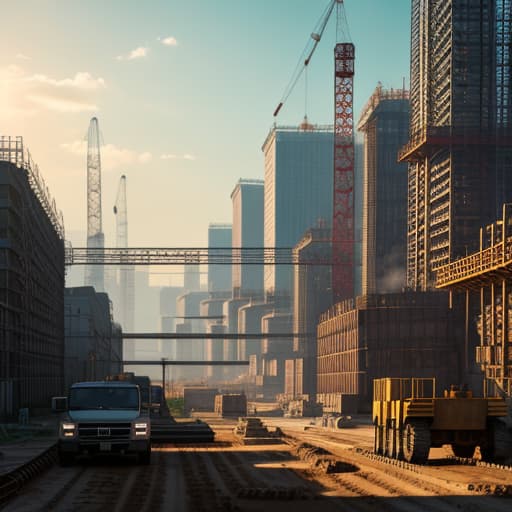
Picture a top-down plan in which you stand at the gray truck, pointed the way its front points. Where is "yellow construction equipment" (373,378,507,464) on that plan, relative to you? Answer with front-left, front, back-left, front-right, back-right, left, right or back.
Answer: left

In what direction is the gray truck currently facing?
toward the camera
